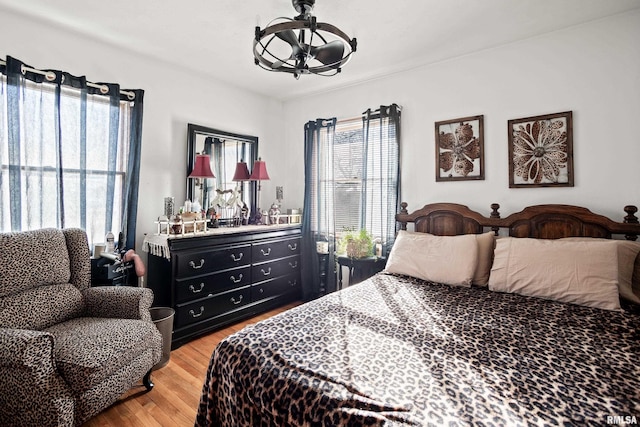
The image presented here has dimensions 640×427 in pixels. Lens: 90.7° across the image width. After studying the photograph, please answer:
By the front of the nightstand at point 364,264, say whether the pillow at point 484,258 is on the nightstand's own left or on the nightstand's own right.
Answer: on the nightstand's own left

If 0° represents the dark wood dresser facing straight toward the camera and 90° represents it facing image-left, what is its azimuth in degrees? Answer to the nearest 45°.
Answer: approximately 315°

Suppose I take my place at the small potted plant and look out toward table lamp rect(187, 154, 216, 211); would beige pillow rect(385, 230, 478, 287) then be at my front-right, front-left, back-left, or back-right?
back-left

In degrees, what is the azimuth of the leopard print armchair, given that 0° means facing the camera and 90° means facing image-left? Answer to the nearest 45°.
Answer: approximately 315°

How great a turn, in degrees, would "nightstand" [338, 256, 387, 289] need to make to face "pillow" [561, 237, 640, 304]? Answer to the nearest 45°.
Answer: approximately 90° to its left

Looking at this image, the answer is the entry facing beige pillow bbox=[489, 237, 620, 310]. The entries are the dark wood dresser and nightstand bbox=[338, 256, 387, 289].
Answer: the dark wood dresser
